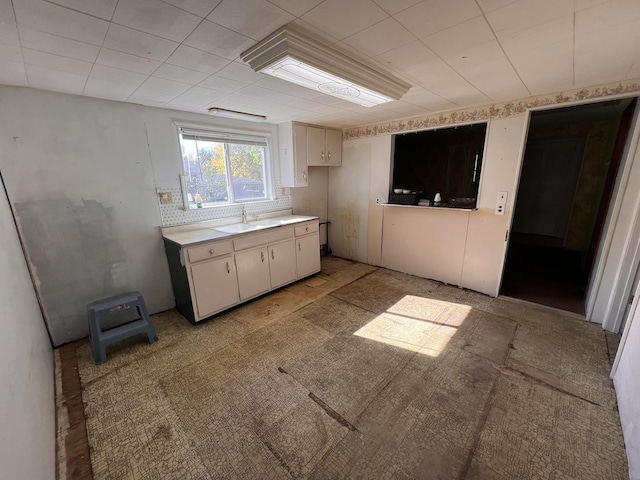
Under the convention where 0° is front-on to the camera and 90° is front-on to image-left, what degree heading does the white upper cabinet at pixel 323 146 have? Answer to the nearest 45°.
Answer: approximately 315°

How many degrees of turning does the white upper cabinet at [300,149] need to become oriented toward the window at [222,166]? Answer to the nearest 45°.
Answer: approximately 90° to its right

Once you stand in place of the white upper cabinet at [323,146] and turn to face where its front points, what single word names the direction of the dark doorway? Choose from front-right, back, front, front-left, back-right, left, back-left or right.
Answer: front-left

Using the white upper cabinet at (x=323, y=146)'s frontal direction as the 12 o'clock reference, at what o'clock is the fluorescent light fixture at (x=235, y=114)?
The fluorescent light fixture is roughly at 3 o'clock from the white upper cabinet.

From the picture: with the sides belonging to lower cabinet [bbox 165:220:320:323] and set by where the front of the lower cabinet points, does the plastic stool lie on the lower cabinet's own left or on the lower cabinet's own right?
on the lower cabinet's own right

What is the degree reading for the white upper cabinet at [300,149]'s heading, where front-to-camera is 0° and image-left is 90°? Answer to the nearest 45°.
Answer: approximately 315°

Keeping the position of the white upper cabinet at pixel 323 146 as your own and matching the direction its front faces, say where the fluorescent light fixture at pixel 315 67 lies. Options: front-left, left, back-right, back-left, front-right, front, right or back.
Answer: front-right

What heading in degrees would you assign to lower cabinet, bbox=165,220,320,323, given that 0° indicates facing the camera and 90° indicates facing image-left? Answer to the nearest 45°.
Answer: approximately 315°

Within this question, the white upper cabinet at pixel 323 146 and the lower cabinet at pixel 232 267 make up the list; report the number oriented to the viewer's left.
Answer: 0

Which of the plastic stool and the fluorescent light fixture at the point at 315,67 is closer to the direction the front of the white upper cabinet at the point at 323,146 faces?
the fluorescent light fixture

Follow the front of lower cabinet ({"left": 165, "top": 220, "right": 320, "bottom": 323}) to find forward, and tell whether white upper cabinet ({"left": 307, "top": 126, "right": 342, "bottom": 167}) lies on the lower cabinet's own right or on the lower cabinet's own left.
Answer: on the lower cabinet's own left

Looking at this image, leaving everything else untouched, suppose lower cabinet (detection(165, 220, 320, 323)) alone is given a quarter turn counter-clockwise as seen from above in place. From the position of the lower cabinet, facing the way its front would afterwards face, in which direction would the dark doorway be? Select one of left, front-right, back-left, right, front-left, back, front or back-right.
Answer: front-right
